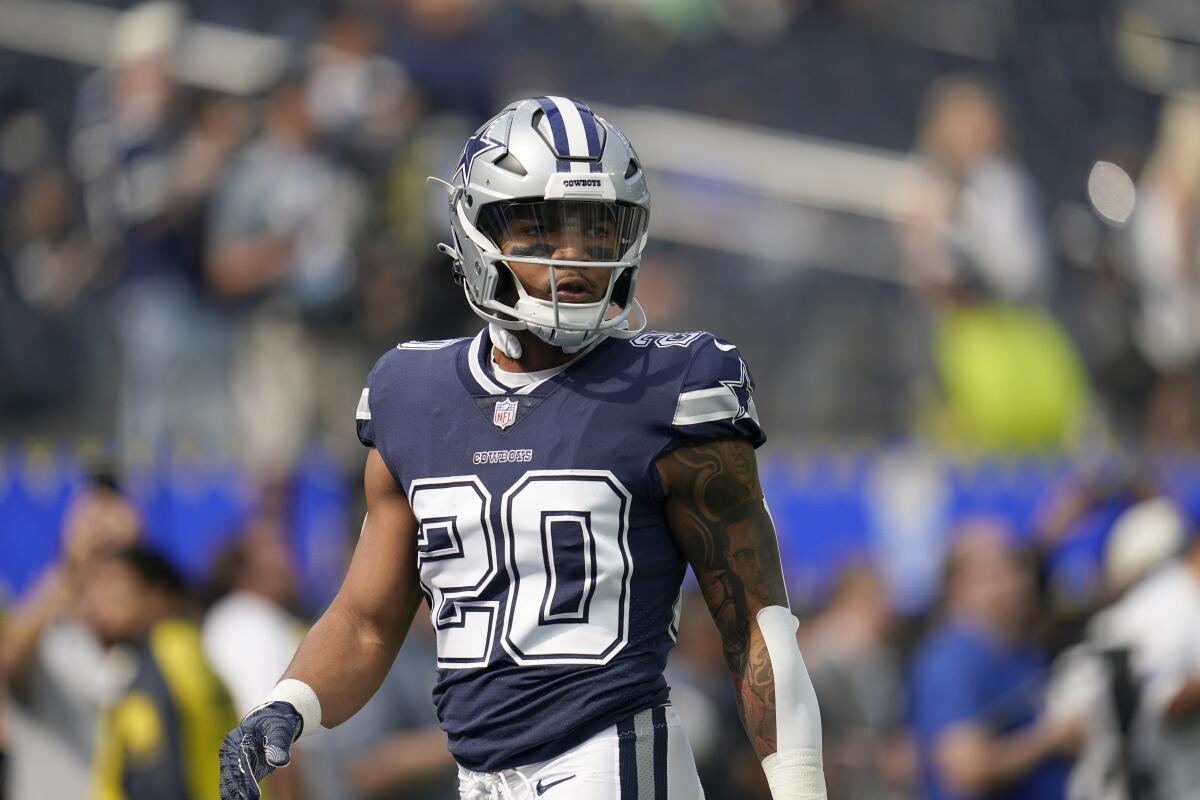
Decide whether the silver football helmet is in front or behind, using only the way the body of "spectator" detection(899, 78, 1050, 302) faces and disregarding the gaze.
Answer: in front

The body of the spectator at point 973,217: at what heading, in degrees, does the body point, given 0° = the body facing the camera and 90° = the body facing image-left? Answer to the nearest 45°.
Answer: approximately 45°

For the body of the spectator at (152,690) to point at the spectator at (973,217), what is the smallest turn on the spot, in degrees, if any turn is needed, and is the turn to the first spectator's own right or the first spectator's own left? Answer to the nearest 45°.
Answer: approximately 180°

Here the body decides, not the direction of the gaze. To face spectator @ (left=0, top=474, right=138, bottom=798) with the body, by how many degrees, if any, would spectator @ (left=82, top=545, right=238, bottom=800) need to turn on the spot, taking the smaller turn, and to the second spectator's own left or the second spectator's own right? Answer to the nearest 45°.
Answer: approximately 90° to the second spectator's own right

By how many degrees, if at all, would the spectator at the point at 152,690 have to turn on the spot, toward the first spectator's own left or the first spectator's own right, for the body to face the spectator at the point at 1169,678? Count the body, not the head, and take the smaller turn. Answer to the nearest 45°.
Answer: approximately 135° to the first spectator's own left

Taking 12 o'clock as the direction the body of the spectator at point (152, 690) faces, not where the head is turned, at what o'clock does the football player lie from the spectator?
The football player is roughly at 10 o'clock from the spectator.

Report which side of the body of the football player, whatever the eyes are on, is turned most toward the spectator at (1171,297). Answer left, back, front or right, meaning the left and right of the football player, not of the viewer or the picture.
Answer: back

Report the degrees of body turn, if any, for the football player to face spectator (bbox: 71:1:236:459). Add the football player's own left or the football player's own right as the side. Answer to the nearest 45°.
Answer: approximately 135° to the football player's own right

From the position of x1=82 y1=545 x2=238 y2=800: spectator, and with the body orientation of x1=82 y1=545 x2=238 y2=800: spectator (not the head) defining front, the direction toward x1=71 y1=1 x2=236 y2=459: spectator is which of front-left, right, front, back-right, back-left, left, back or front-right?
back-right

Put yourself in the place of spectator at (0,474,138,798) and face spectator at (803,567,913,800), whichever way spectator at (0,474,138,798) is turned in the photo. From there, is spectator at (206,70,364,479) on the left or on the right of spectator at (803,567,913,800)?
left
